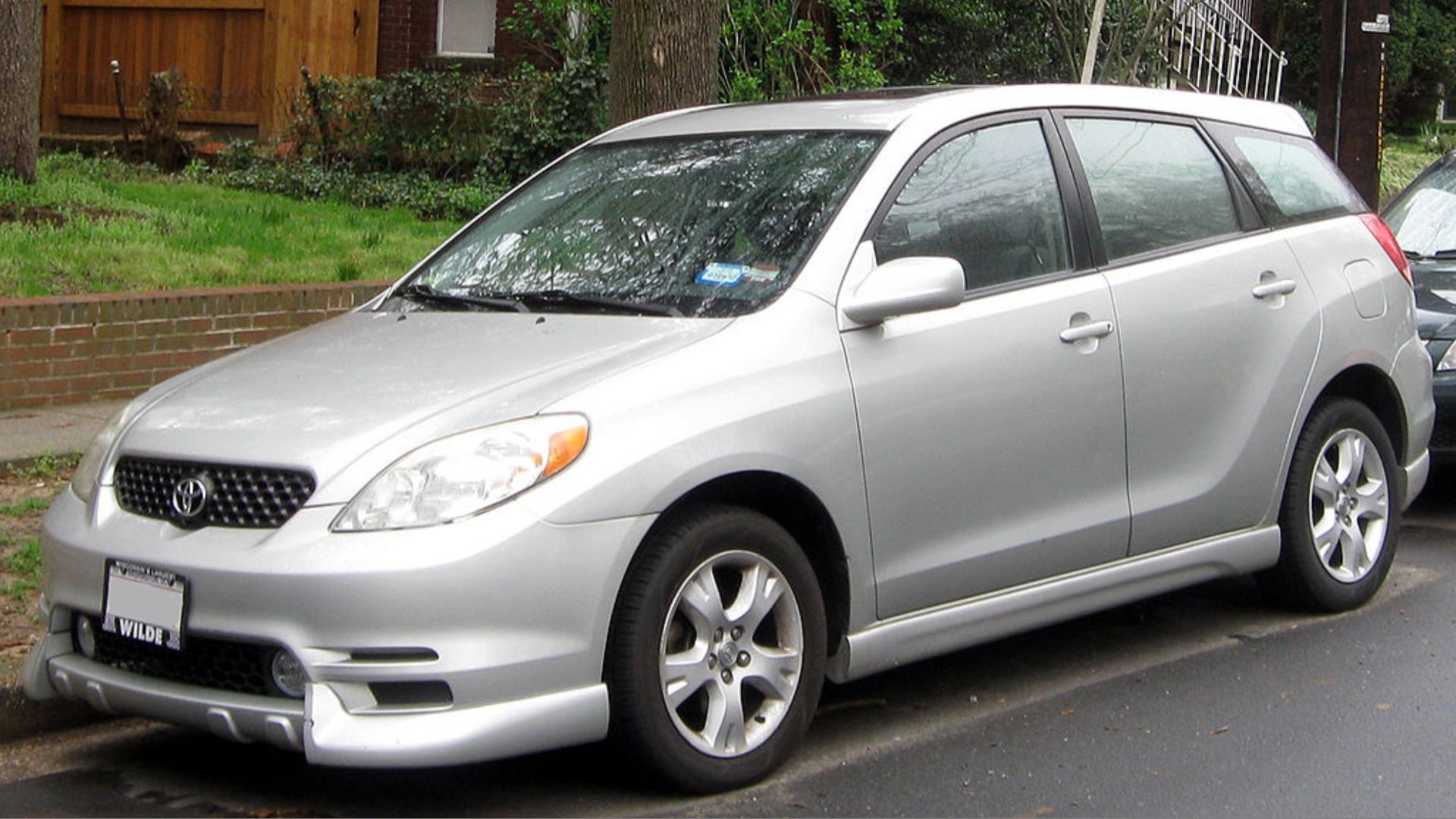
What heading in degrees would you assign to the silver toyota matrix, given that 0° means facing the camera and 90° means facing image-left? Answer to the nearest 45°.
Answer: approximately 45°

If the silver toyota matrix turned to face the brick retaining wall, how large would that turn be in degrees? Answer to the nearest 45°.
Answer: approximately 90° to its right

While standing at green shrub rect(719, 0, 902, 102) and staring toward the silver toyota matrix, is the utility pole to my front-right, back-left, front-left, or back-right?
front-left

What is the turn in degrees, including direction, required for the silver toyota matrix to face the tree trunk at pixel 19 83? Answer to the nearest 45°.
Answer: approximately 90° to its right

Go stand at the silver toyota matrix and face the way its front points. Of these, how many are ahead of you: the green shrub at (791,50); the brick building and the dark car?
0

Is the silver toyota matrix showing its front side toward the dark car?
no

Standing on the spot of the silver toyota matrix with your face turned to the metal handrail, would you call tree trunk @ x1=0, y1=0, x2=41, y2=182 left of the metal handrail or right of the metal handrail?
left

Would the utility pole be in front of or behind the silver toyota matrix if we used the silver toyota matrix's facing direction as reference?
behind

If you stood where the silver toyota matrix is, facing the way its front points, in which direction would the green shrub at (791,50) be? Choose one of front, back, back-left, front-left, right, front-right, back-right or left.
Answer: back-right

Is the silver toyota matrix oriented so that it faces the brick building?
no

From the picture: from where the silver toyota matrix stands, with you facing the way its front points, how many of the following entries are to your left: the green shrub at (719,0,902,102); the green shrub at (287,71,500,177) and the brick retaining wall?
0

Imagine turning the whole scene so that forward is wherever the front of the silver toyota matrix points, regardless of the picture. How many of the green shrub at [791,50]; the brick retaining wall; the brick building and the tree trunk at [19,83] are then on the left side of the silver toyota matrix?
0

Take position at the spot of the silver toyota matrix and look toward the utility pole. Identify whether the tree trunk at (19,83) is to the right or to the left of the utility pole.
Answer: left

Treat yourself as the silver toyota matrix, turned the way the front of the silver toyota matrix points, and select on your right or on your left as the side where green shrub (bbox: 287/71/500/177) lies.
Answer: on your right
